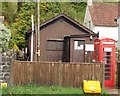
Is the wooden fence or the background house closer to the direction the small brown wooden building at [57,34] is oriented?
the wooden fence

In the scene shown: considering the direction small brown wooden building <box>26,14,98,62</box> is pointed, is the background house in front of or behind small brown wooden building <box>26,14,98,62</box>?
behind

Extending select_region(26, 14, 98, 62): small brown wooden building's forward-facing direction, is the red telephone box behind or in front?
in front

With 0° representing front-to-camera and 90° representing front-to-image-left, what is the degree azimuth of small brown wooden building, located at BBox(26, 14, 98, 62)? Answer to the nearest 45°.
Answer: approximately 0°

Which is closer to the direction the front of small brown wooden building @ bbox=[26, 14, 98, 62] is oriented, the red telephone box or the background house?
the red telephone box

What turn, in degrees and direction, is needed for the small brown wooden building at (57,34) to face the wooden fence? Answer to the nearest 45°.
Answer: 0° — it already faces it
